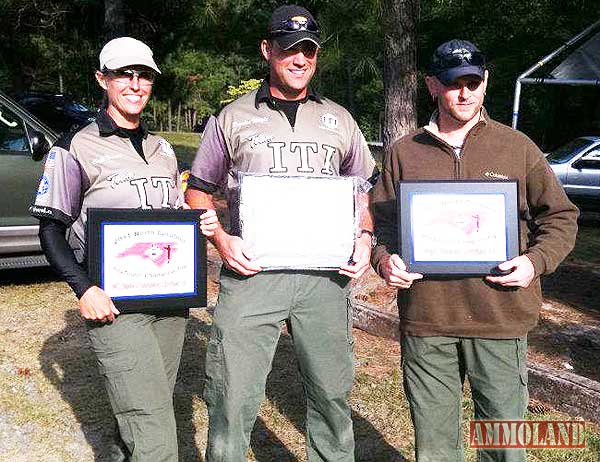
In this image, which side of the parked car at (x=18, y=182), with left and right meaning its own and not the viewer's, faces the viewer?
right

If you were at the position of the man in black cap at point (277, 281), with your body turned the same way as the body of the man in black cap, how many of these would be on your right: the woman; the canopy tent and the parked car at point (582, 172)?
1

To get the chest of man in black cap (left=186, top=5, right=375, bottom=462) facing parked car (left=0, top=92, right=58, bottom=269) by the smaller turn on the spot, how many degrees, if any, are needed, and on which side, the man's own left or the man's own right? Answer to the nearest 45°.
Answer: approximately 135° to the man's own right

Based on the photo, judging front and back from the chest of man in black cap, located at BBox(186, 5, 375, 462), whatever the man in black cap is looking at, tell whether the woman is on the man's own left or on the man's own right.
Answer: on the man's own right

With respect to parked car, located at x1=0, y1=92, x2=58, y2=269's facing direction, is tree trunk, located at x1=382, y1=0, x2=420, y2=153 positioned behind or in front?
in front

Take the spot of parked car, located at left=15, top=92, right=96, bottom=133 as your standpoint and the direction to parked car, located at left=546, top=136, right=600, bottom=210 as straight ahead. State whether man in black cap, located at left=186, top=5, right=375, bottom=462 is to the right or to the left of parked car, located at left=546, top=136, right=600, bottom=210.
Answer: right

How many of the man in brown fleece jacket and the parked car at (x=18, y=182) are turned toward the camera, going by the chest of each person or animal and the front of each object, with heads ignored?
1

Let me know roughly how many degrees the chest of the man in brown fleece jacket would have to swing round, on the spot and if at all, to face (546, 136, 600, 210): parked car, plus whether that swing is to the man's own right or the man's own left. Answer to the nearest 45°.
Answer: approximately 180°

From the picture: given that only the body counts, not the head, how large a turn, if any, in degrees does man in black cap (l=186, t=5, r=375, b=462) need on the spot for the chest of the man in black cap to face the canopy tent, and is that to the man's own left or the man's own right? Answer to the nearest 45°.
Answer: approximately 135° to the man's own left

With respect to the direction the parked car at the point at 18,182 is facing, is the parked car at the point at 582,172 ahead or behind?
ahead
